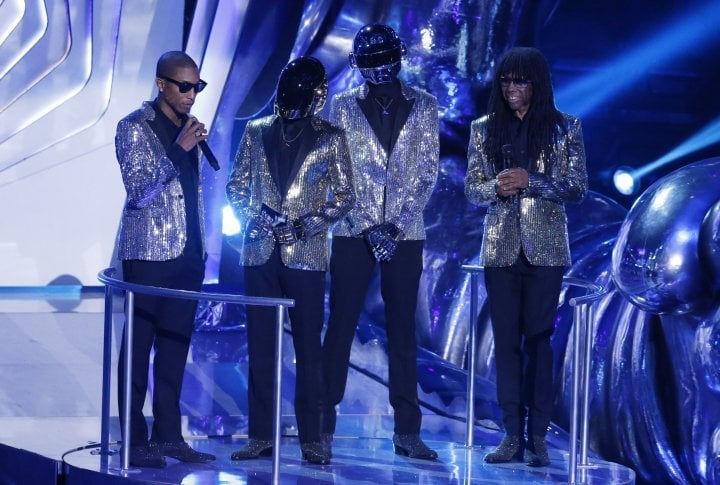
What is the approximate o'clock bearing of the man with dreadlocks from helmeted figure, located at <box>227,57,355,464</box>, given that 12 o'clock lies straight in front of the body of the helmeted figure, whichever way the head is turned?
The man with dreadlocks is roughly at 9 o'clock from the helmeted figure.

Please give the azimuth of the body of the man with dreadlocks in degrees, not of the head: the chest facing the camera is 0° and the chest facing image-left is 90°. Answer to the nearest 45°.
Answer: approximately 0°

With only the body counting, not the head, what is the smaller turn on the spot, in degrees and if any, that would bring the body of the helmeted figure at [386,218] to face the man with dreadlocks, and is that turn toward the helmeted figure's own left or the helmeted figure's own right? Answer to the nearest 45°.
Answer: approximately 90° to the helmeted figure's own left

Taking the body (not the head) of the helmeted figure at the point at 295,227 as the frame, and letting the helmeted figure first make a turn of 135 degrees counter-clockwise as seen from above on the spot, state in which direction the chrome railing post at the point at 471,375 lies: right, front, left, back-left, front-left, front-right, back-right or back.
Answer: front

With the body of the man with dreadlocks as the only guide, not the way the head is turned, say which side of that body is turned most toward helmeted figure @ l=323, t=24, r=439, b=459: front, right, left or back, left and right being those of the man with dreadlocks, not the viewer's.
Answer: right

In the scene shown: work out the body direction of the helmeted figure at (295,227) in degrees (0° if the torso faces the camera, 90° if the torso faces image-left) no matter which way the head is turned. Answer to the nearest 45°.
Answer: approximately 0°

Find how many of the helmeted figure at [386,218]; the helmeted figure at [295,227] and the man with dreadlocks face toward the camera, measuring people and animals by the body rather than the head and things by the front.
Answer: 3
